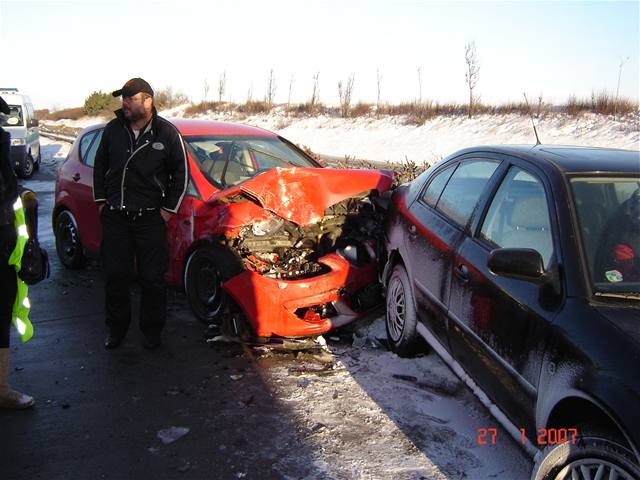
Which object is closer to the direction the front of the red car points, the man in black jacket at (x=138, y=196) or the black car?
the black car

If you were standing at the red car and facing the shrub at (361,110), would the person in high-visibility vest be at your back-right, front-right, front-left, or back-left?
back-left

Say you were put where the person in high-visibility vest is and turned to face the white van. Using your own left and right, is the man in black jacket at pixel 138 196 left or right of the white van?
right

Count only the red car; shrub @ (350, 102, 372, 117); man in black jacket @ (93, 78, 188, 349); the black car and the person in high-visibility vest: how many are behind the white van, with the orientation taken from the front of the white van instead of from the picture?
1

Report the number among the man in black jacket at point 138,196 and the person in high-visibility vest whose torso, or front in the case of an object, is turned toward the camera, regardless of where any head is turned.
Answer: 1

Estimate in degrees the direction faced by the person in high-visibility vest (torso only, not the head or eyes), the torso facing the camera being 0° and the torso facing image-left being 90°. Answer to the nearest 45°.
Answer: approximately 270°

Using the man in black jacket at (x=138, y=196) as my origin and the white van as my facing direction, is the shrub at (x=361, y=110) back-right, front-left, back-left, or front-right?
front-right

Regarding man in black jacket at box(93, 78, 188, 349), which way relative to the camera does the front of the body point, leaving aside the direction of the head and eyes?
toward the camera

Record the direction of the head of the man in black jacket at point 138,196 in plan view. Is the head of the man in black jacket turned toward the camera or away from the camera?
toward the camera

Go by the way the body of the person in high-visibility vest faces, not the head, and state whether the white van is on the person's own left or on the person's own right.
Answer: on the person's own left

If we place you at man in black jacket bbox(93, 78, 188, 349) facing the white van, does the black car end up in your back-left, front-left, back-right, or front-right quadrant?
back-right

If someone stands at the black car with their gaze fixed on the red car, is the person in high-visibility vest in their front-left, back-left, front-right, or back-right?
front-left

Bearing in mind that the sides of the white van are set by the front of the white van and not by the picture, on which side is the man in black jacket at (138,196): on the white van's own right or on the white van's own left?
on the white van's own left

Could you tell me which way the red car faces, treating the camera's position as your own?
facing the viewer and to the right of the viewer

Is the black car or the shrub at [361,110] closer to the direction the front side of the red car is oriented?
the black car

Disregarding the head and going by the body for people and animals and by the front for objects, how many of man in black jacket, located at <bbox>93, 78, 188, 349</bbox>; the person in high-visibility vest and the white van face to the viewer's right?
1
